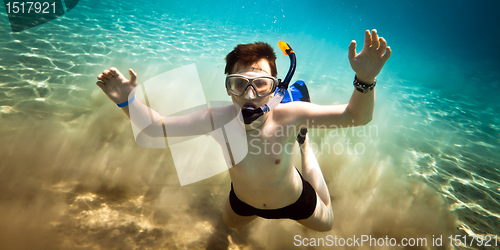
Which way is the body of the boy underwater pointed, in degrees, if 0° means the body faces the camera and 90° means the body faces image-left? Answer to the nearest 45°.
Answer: approximately 0°
